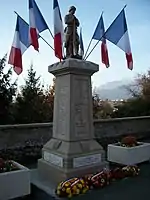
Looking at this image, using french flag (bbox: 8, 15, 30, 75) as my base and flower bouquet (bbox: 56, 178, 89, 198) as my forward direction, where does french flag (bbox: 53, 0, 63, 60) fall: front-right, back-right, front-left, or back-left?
front-left

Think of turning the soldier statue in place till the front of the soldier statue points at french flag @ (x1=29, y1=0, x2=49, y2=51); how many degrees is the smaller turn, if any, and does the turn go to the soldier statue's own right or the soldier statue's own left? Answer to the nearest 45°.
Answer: approximately 135° to the soldier statue's own right

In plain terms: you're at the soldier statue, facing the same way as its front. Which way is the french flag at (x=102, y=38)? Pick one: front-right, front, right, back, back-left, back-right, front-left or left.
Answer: left

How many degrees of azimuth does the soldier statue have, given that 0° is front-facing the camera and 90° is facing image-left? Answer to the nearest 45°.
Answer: approximately 315°

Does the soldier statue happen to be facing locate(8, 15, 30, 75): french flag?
no

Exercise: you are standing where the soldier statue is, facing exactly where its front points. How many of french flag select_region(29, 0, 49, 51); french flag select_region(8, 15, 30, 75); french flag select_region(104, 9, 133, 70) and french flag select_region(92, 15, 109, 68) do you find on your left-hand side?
2

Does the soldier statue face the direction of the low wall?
no

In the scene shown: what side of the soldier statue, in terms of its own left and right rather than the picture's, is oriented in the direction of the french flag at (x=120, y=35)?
left

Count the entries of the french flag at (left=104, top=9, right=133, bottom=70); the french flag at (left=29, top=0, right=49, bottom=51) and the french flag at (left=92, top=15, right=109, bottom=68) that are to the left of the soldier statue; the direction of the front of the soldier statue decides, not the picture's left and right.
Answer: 2
